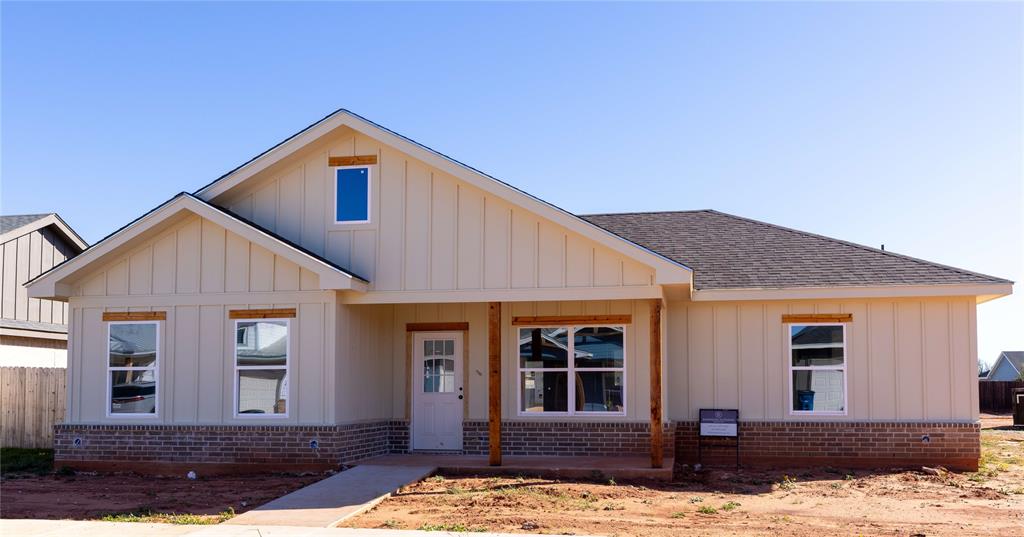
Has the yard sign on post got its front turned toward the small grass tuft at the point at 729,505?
yes

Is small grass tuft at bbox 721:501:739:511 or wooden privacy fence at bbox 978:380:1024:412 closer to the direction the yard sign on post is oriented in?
the small grass tuft

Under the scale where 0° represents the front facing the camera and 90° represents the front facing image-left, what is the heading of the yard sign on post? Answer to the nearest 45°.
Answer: approximately 0°

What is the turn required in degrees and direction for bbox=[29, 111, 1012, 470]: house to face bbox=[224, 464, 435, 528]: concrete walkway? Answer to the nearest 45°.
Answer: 0° — it already faces it

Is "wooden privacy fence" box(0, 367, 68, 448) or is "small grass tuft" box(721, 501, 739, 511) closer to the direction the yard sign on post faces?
the small grass tuft

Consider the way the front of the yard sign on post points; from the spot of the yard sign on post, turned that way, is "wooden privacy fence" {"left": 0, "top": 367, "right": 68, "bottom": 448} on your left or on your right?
on your right

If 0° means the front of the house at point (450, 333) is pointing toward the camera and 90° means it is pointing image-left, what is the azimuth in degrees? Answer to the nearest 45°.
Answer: approximately 0°

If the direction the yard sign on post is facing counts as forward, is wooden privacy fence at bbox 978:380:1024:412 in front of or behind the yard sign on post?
behind

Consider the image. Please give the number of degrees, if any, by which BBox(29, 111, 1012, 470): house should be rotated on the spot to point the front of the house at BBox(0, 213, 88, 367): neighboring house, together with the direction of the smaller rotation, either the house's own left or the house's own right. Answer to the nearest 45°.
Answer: approximately 135° to the house's own right
